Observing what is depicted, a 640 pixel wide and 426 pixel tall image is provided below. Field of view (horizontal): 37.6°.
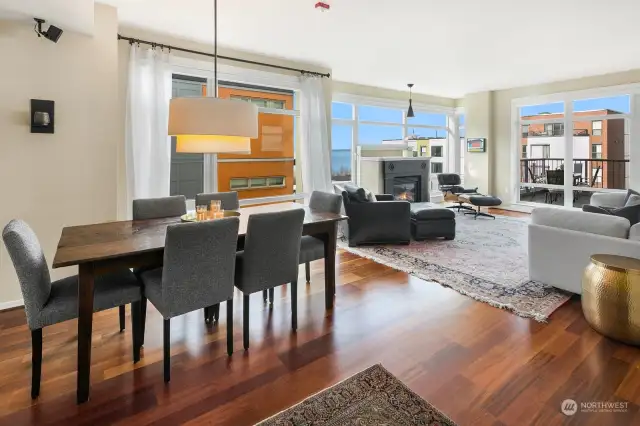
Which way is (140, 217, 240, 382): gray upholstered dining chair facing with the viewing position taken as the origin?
facing away from the viewer and to the left of the viewer

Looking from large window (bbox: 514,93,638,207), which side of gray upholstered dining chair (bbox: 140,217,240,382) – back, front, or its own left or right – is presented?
right

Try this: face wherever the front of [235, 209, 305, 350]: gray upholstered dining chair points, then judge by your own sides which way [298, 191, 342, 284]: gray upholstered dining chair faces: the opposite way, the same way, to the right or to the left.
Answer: to the left

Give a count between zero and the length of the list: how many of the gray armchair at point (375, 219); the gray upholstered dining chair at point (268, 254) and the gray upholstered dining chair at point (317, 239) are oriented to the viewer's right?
1

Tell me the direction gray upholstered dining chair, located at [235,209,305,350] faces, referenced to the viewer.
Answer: facing away from the viewer and to the left of the viewer

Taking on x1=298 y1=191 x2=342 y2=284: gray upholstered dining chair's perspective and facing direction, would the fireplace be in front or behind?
behind

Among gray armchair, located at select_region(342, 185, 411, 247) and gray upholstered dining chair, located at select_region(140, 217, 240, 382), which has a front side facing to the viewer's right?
the gray armchair

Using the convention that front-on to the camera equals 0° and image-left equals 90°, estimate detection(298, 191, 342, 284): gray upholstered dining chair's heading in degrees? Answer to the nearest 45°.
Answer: approximately 45°

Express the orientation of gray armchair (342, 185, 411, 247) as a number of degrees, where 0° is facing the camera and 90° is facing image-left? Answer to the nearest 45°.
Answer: approximately 270°

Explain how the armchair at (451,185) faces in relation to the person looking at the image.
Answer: facing the viewer and to the right of the viewer

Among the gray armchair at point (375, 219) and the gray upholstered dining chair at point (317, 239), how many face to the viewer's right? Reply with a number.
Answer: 1
